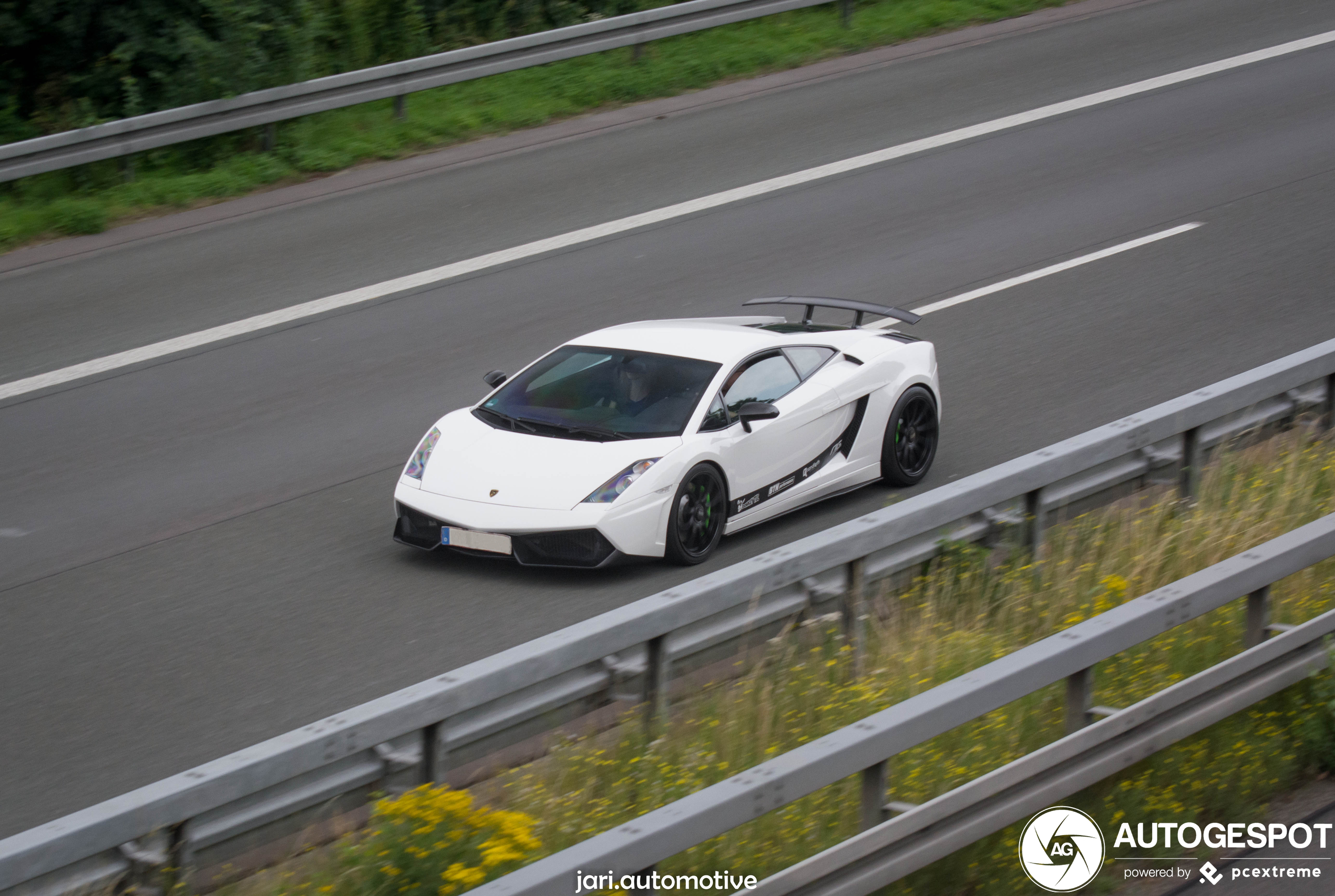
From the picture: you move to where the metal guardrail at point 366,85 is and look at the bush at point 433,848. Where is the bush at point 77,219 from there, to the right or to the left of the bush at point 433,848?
right

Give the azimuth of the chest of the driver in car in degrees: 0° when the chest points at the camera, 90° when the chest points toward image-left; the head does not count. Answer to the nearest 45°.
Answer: approximately 45°

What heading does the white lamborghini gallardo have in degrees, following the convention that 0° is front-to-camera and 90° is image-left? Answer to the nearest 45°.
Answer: approximately 45°
